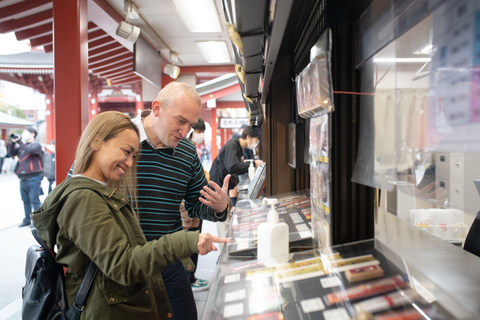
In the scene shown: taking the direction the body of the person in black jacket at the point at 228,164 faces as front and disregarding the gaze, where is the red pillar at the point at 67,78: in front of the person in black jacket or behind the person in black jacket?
behind

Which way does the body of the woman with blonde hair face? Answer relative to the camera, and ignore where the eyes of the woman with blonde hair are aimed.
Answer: to the viewer's right

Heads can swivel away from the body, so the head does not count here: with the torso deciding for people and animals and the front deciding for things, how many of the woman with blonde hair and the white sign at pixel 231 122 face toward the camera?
1

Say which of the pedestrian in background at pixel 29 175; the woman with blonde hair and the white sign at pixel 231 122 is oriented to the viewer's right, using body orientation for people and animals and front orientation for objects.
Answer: the woman with blonde hair

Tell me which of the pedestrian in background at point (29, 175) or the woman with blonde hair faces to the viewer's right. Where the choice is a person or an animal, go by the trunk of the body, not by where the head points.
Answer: the woman with blonde hair

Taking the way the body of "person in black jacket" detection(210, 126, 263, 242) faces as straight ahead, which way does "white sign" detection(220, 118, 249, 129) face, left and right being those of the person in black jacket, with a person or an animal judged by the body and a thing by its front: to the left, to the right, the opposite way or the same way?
to the right

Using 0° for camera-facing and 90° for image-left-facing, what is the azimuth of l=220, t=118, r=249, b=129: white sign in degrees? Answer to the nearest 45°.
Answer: approximately 0°

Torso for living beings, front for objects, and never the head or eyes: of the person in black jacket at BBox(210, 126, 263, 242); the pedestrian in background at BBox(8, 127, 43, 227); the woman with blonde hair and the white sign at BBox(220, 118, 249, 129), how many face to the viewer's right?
2

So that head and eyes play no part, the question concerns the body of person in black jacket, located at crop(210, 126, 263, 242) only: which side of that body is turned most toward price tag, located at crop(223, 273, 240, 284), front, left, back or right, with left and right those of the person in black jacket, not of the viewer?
right

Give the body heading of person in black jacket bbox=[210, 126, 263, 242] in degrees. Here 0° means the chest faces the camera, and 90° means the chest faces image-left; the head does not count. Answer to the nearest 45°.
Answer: approximately 270°

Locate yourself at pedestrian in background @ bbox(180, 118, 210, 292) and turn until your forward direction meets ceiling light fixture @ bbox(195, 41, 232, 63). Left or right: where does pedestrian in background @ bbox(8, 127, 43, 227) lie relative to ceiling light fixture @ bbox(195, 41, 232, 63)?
left
